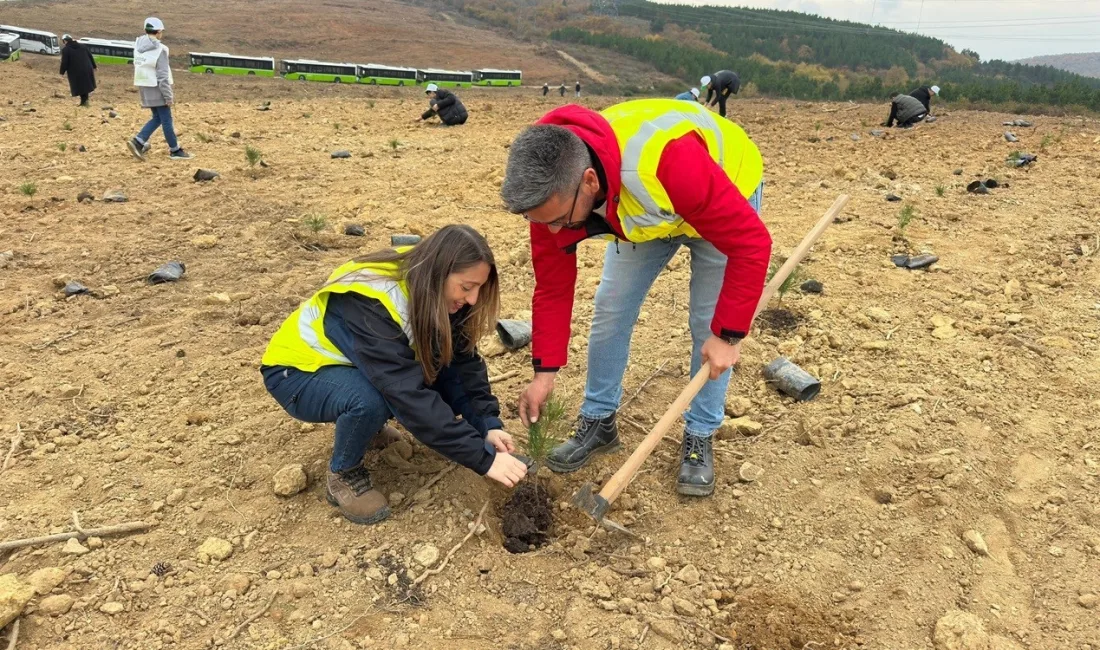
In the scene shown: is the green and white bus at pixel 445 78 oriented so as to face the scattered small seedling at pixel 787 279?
no

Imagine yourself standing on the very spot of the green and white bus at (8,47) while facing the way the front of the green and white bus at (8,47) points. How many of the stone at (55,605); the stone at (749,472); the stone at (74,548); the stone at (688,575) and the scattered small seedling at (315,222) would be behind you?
0

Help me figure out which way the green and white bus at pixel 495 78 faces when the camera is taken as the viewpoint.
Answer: facing the viewer and to the left of the viewer

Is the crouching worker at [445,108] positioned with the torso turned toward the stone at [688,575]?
no

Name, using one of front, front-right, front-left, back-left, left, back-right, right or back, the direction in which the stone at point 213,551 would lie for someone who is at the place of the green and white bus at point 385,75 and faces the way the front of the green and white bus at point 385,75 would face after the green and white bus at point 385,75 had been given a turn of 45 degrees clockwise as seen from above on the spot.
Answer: left

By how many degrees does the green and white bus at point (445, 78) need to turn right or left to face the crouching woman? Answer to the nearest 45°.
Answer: approximately 45° to its left

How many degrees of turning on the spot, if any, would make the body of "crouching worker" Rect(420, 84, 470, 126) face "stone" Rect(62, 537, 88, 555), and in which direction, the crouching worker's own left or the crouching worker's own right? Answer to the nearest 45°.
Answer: approximately 90° to the crouching worker's own left

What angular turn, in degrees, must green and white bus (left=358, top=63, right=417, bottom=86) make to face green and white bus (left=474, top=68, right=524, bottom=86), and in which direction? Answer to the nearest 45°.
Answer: approximately 180°

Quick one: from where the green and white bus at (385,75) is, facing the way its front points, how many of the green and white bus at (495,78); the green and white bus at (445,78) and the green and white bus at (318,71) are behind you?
2

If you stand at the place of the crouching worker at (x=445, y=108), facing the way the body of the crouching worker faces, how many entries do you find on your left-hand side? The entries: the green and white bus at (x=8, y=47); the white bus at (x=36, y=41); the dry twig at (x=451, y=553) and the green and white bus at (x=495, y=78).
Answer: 1

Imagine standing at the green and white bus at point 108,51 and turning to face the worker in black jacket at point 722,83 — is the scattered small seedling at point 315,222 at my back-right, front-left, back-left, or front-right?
front-right

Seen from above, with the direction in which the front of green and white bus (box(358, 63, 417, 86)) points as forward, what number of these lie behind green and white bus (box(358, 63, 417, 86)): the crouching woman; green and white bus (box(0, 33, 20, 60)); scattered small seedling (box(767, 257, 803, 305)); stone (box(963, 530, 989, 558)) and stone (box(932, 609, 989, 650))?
0

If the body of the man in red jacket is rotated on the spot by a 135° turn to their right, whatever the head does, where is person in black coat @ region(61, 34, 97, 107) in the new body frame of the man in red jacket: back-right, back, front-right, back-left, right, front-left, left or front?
front-left

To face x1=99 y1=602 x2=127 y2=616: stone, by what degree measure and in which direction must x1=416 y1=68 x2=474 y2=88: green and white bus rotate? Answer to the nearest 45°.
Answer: approximately 45° to its left

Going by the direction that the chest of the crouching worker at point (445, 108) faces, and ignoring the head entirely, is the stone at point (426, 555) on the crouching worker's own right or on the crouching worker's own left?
on the crouching worker's own left

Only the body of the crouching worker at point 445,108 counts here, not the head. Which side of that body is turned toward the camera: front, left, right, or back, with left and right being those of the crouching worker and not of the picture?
left

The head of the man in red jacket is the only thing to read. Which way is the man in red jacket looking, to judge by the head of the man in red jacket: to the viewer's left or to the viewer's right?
to the viewer's left

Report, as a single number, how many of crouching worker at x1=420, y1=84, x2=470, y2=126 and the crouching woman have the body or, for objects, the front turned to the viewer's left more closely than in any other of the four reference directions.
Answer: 1
